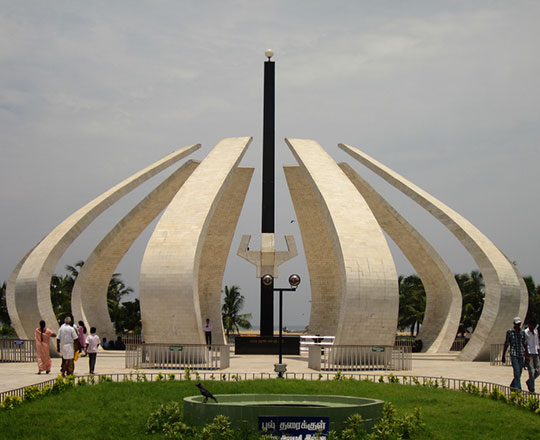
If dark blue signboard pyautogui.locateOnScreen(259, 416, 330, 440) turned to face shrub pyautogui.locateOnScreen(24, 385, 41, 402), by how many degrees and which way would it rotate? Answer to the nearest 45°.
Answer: approximately 135° to its right

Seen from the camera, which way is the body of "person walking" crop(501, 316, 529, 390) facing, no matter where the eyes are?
toward the camera

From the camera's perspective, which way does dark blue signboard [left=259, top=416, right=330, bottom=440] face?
toward the camera

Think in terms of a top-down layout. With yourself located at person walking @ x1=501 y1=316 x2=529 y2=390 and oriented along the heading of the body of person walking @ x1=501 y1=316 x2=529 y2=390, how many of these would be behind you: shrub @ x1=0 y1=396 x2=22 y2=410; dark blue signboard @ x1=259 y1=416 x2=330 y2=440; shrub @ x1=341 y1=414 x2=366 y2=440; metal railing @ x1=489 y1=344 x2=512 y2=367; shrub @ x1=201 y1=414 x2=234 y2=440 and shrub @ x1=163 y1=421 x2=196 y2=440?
1
